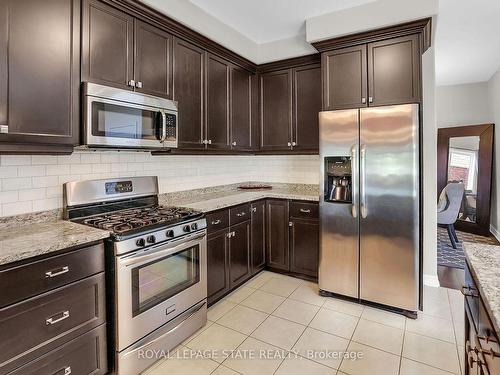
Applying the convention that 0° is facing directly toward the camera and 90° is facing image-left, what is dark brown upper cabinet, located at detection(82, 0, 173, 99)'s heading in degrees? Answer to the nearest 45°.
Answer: approximately 315°

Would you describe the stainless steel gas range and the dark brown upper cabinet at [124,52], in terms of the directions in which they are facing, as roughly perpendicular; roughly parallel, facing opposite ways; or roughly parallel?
roughly parallel

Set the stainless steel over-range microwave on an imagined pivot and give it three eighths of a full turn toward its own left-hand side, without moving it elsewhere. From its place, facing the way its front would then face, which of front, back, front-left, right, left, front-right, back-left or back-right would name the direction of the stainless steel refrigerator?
right

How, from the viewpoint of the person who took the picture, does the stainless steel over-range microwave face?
facing the viewer and to the right of the viewer

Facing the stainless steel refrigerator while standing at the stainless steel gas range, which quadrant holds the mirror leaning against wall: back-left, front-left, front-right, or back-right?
front-left

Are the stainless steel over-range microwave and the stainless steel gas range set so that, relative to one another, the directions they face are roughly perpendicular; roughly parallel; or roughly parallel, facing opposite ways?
roughly parallel

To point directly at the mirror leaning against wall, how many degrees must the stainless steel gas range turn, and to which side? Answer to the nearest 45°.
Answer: approximately 45° to its left

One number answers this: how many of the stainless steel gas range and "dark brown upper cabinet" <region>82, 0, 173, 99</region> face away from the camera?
0

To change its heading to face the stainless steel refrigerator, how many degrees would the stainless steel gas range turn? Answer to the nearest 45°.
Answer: approximately 45° to its left

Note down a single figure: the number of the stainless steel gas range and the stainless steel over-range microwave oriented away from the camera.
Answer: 0
